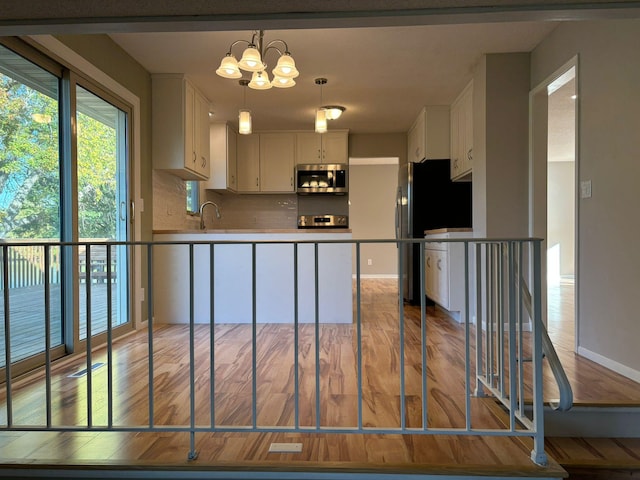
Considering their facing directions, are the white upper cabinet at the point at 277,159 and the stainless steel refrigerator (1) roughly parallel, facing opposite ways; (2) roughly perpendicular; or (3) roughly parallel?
roughly perpendicular

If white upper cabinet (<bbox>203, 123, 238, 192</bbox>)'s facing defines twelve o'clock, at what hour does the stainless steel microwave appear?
The stainless steel microwave is roughly at 12 o'clock from the white upper cabinet.

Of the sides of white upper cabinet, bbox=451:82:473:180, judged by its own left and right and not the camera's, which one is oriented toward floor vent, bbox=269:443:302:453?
left

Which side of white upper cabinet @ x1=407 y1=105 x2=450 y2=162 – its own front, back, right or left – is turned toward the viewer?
left

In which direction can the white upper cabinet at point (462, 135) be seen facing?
to the viewer's left

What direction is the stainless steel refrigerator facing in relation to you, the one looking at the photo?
facing to the left of the viewer

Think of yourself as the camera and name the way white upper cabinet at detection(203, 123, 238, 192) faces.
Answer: facing to the right of the viewer

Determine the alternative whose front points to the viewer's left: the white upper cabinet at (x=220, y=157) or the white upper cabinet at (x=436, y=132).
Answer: the white upper cabinet at (x=436, y=132)
